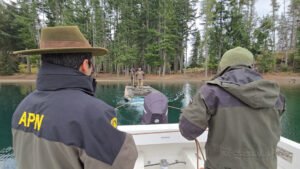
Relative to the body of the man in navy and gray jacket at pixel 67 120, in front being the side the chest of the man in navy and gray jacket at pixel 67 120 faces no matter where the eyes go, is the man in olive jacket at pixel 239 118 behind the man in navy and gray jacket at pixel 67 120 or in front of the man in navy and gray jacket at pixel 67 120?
in front

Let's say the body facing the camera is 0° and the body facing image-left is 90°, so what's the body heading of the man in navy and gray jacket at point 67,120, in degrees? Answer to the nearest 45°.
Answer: approximately 225°

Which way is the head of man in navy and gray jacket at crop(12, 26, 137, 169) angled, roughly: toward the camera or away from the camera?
away from the camera
